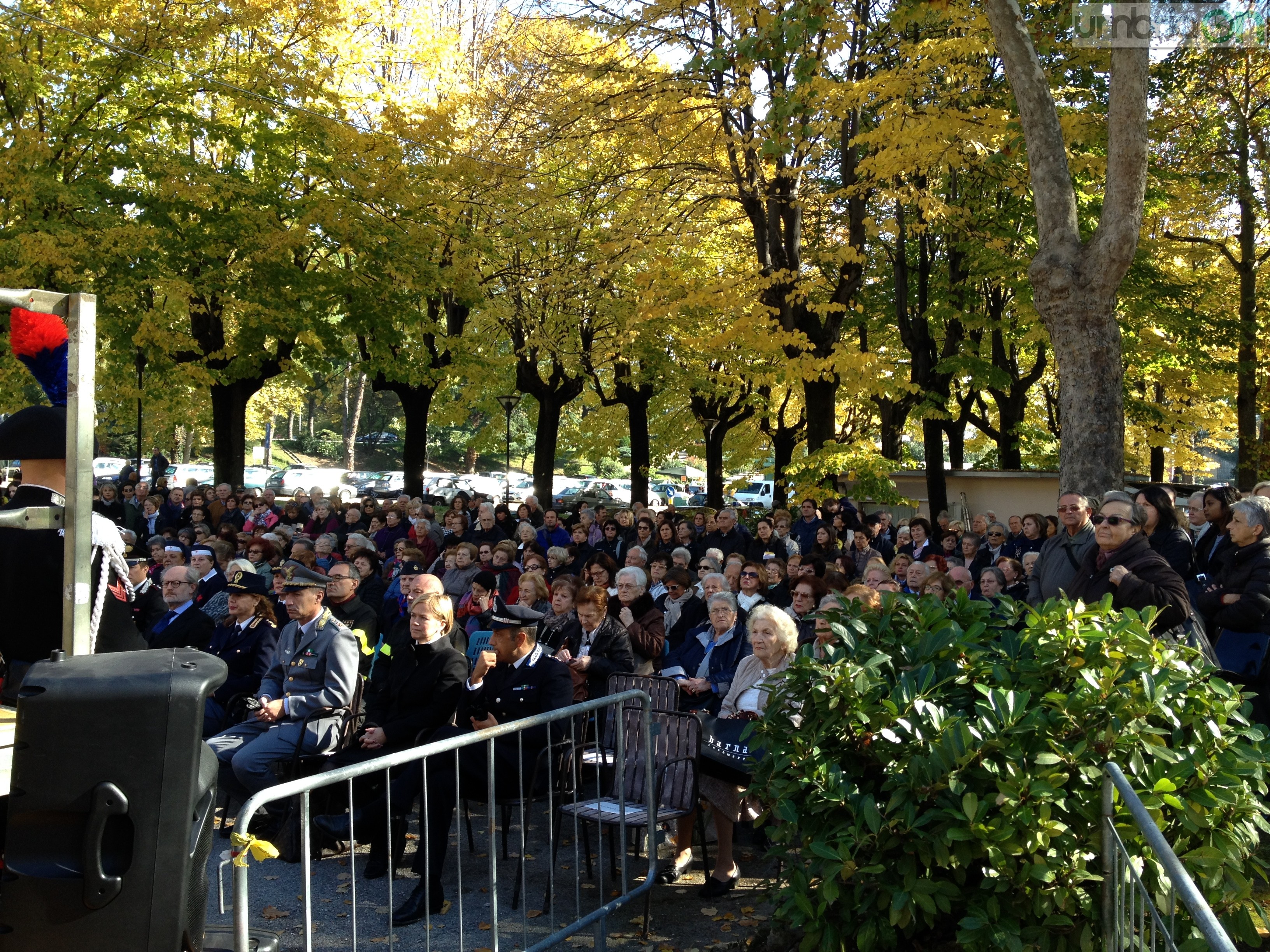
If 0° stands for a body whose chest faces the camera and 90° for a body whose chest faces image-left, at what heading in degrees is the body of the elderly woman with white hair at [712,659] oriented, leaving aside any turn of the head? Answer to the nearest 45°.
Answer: approximately 45°

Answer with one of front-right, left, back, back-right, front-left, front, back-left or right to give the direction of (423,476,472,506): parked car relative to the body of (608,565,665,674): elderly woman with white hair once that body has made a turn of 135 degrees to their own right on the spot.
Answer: front

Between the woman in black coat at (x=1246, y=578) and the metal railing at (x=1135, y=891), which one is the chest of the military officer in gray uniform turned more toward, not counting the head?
the metal railing

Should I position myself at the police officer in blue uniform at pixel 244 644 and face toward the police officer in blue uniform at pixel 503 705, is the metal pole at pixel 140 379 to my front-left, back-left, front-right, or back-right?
back-left

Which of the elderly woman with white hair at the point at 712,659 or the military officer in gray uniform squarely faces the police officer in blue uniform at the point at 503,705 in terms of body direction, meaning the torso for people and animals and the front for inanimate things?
the elderly woman with white hair

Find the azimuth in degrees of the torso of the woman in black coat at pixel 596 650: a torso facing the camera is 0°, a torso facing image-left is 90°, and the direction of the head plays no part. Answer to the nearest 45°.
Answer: approximately 45°

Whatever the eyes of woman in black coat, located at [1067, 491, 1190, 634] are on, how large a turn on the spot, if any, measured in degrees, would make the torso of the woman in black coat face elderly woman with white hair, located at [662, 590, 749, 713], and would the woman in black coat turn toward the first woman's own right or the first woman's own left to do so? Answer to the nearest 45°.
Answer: approximately 45° to the first woman's own right

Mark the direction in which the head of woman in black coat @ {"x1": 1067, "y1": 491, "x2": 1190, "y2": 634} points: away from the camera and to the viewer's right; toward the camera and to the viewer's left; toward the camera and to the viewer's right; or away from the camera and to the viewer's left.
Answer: toward the camera and to the viewer's left

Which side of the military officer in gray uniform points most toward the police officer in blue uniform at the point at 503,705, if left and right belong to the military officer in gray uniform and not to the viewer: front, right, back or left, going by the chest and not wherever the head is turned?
left

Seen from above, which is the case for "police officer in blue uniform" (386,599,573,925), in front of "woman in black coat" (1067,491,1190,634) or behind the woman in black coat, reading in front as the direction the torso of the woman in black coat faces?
in front

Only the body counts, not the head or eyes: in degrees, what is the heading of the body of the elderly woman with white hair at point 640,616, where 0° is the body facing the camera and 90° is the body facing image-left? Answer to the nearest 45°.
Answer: approximately 45°
